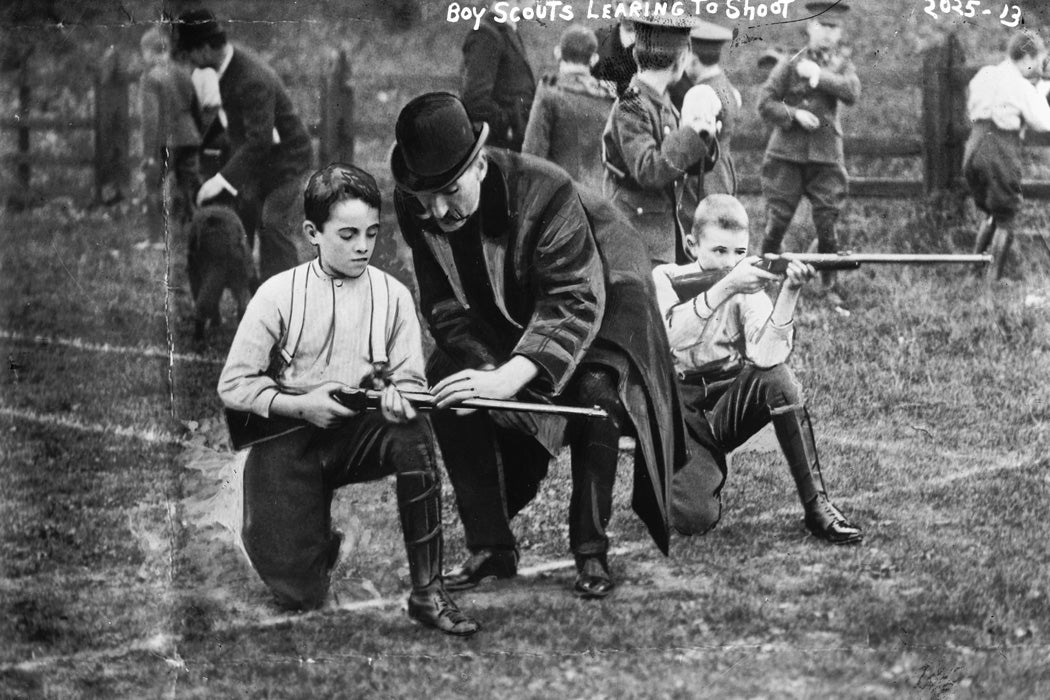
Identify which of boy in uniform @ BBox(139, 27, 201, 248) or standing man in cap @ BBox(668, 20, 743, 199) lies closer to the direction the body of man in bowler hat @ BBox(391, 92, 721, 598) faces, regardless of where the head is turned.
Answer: the boy in uniform

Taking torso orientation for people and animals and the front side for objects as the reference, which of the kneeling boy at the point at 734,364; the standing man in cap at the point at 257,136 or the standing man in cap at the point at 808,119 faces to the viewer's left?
the standing man in cap at the point at 257,136

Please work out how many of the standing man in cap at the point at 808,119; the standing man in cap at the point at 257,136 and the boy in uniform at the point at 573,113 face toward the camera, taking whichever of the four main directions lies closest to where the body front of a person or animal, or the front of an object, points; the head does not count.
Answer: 1

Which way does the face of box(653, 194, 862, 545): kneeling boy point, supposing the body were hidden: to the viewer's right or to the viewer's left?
to the viewer's right

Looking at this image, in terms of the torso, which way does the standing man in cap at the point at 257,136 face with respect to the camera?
to the viewer's left

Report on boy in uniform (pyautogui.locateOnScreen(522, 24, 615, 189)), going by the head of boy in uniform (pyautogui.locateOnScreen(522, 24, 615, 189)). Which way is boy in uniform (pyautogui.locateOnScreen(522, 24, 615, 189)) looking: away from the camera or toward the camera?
away from the camera

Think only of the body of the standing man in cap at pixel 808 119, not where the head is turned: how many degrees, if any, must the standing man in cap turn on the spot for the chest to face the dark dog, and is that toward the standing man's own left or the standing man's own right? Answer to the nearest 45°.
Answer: approximately 90° to the standing man's own right

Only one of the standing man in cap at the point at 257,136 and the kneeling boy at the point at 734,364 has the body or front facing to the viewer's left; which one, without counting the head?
the standing man in cap

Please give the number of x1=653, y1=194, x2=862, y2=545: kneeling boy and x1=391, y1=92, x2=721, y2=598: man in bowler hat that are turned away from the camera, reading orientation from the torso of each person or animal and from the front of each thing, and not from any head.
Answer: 0

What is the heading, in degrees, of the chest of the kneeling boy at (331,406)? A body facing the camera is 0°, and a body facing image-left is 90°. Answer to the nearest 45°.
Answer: approximately 315°

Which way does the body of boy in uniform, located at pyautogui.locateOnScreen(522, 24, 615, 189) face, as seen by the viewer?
away from the camera

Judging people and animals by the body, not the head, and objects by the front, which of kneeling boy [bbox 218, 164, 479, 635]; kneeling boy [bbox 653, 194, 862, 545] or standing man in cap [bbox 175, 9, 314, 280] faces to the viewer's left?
the standing man in cap

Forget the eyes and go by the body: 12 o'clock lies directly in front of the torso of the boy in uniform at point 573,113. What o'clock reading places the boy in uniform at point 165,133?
the boy in uniform at point 165,133 is roughly at 9 o'clock from the boy in uniform at point 573,113.

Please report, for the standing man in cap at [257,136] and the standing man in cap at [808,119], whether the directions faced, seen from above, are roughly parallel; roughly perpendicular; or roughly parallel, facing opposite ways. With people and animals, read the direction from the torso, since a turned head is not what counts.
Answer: roughly perpendicular
